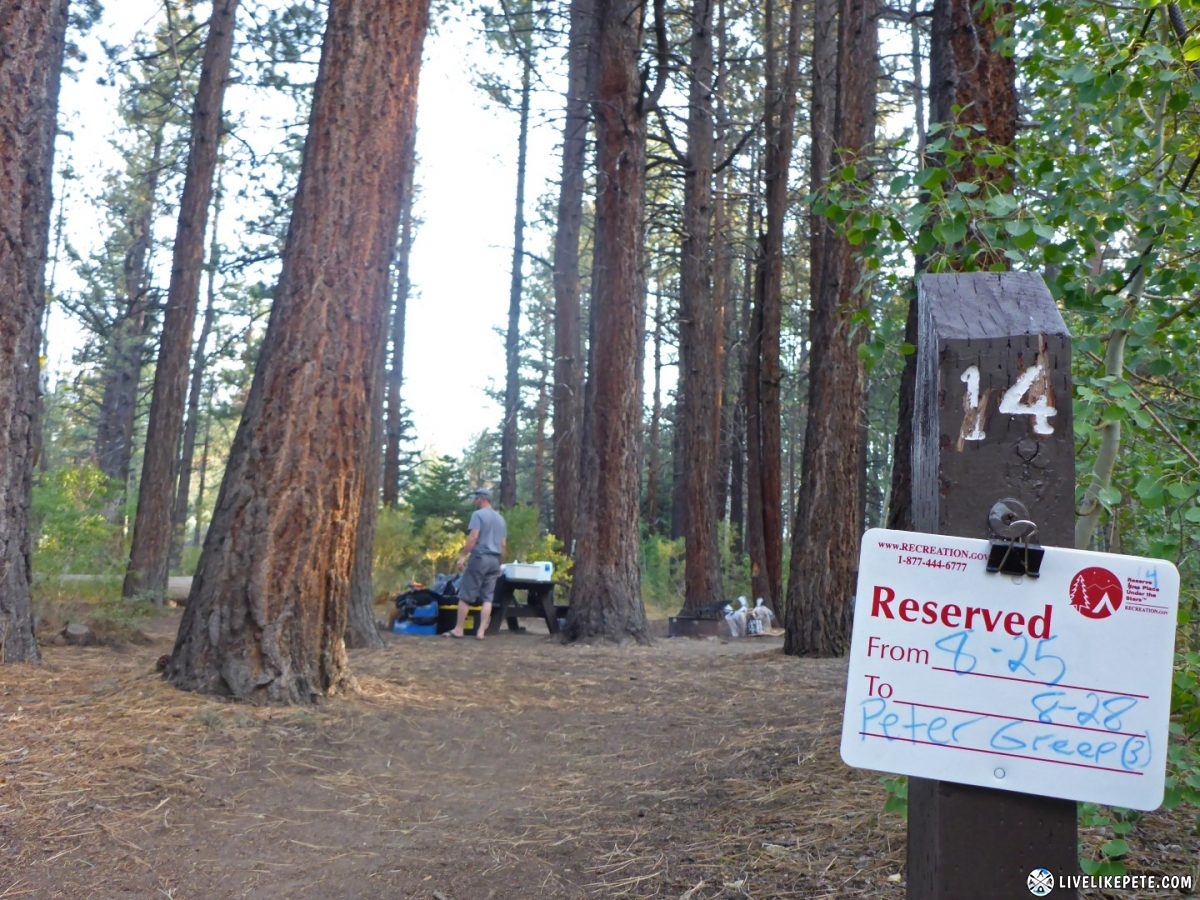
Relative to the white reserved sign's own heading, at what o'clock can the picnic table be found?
The picnic table is roughly at 5 o'clock from the white reserved sign.

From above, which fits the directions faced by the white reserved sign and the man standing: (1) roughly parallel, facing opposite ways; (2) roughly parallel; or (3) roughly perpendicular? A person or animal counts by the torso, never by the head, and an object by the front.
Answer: roughly perpendicular

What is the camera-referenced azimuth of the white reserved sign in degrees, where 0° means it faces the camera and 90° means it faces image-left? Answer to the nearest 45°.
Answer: approximately 0°

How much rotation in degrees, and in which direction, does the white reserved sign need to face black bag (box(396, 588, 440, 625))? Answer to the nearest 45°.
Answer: approximately 135° to its right

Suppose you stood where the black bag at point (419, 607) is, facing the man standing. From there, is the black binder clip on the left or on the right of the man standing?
right

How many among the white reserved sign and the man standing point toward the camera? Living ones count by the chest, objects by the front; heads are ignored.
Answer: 1
